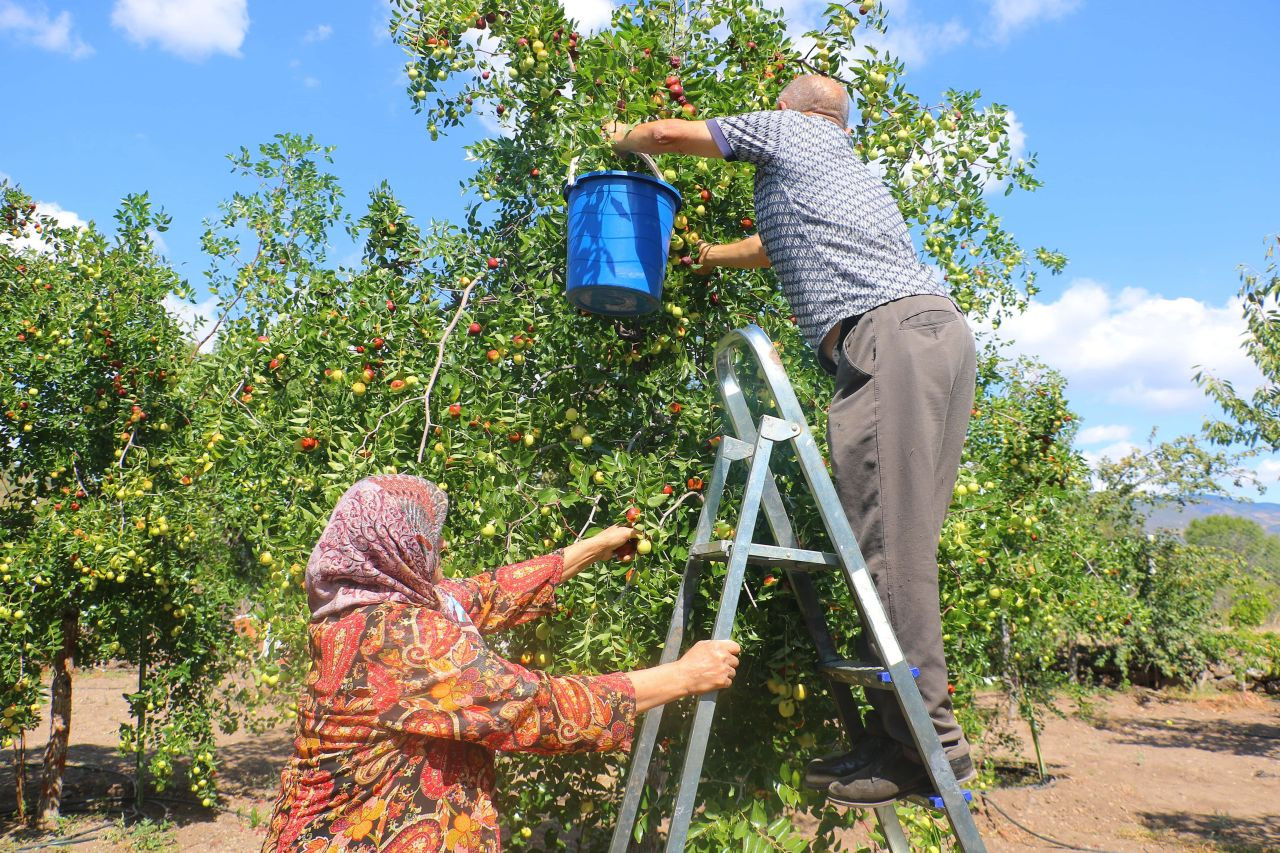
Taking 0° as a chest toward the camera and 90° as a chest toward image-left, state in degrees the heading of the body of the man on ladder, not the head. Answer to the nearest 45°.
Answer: approximately 135°

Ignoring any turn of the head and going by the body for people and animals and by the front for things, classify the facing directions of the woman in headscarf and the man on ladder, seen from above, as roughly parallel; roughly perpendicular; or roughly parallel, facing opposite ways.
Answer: roughly perpendicular

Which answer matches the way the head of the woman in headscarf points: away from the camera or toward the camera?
away from the camera

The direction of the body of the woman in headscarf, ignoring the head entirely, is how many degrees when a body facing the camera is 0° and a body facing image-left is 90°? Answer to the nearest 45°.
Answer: approximately 225°
